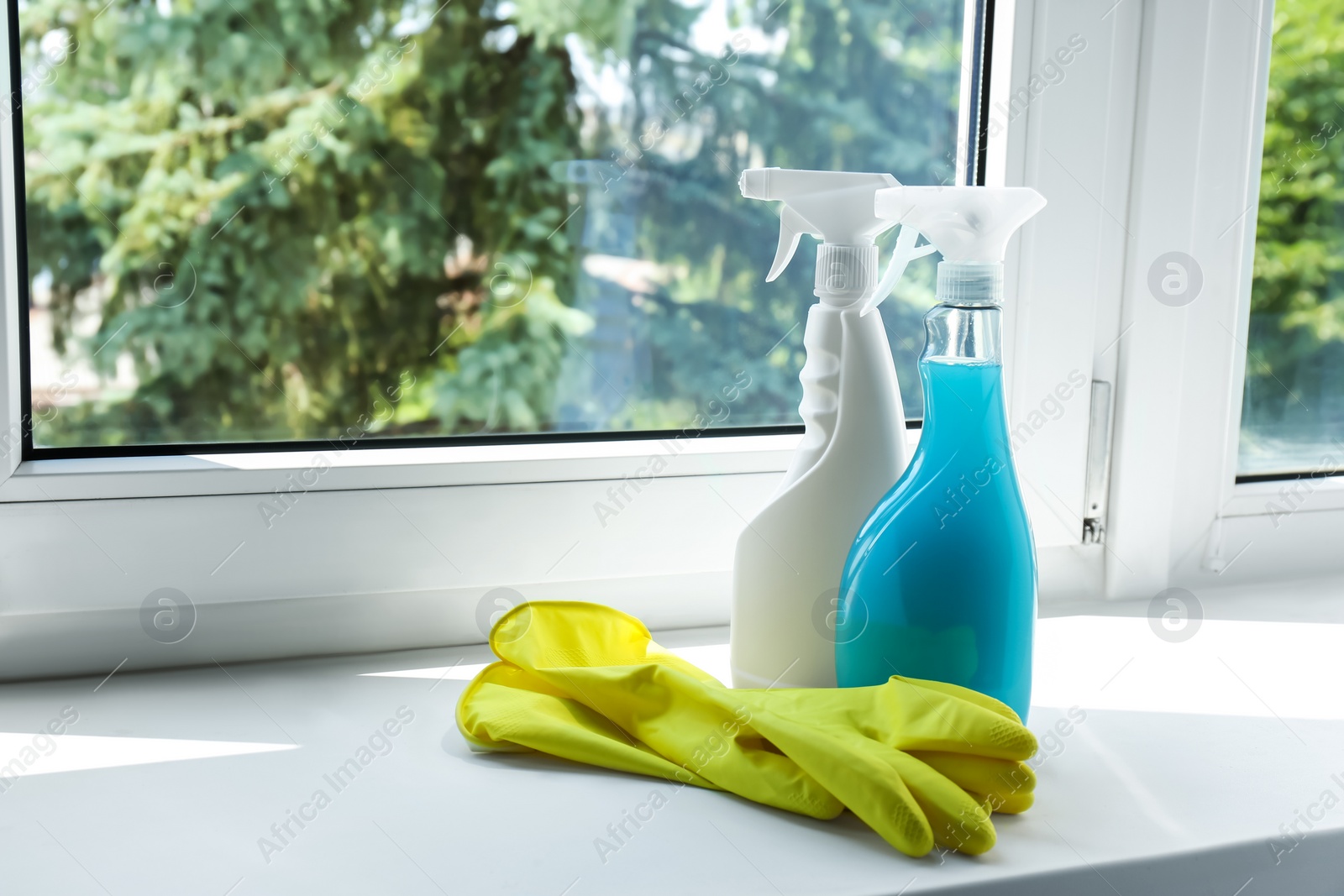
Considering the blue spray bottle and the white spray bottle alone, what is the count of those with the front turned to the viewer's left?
2

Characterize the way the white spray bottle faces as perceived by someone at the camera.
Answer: facing to the left of the viewer

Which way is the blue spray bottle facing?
to the viewer's left
